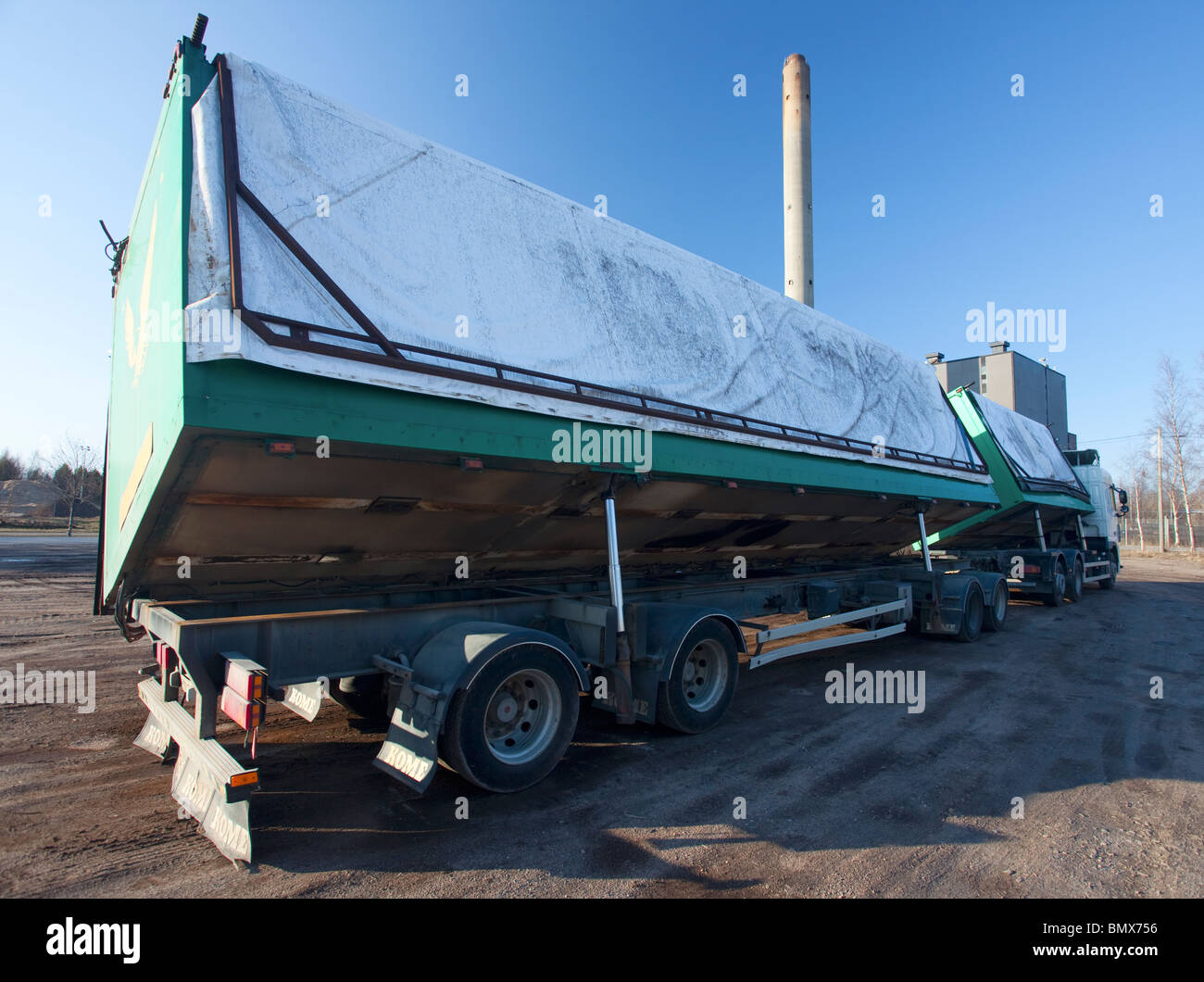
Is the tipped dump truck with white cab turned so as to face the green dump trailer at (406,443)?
no

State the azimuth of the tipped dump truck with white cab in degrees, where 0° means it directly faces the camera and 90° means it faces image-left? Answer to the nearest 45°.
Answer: approximately 225°

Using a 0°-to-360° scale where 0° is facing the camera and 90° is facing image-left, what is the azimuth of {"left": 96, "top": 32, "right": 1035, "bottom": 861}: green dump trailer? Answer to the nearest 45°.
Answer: approximately 225°

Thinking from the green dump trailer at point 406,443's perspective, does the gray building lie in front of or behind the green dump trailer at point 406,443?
in front

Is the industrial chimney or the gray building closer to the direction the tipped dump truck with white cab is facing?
the gray building

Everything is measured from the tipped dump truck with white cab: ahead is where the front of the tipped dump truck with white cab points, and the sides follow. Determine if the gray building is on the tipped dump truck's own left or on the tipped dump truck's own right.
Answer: on the tipped dump truck's own left

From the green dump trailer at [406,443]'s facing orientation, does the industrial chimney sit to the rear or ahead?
ahead

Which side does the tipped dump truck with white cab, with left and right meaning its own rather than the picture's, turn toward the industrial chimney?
left

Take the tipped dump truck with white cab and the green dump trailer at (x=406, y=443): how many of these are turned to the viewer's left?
0

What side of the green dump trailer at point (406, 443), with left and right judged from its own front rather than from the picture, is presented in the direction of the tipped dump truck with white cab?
front

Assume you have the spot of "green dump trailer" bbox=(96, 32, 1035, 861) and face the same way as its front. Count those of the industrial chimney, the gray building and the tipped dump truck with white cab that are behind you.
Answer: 0
